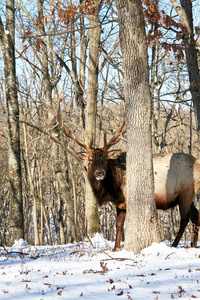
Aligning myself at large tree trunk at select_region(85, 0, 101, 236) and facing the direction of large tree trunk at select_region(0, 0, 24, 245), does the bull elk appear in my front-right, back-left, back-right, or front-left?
back-left

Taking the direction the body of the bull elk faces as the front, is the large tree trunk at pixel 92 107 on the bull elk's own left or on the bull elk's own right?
on the bull elk's own right

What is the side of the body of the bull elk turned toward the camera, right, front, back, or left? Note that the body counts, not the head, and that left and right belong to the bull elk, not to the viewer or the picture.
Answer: left

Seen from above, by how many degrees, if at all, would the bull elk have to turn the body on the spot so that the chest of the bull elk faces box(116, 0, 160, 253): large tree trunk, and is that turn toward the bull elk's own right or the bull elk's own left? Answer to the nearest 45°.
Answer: approximately 90° to the bull elk's own left

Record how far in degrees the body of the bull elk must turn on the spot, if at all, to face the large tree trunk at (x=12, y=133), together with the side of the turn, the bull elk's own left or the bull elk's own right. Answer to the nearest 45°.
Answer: approximately 45° to the bull elk's own right
